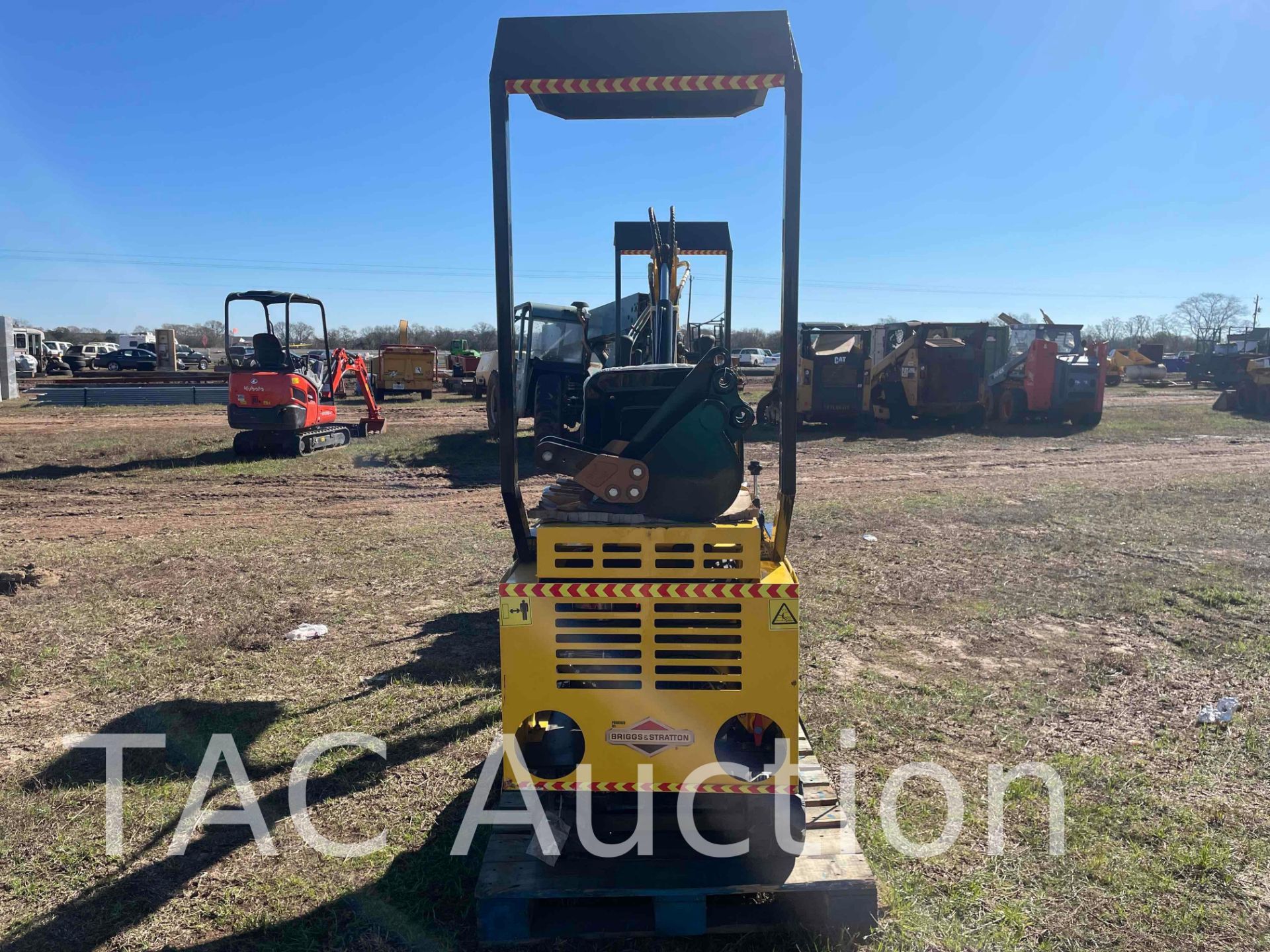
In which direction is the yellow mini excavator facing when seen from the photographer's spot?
facing away from the viewer

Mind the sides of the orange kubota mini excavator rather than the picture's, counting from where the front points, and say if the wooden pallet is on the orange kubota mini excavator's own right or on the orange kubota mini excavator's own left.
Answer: on the orange kubota mini excavator's own right

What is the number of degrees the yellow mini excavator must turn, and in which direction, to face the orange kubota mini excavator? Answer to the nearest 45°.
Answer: approximately 45° to its left

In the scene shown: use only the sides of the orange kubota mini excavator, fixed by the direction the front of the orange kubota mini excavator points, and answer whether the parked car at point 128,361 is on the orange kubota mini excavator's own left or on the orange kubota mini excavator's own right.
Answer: on the orange kubota mini excavator's own left

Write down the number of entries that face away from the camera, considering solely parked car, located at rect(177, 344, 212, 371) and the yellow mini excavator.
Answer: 1

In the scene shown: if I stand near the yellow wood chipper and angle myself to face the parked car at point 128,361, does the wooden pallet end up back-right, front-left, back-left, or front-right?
back-left
